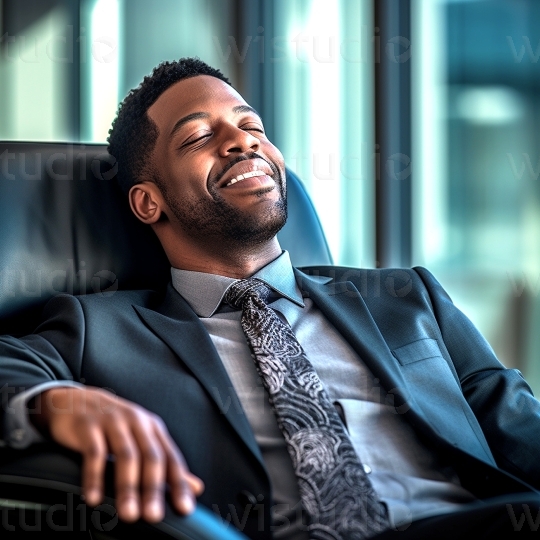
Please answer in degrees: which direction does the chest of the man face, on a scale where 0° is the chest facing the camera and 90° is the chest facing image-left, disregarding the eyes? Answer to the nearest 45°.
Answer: approximately 315°

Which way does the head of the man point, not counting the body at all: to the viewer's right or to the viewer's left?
to the viewer's right
